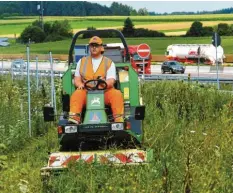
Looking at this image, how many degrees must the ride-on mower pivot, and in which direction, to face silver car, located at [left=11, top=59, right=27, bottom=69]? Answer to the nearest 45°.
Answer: approximately 180°

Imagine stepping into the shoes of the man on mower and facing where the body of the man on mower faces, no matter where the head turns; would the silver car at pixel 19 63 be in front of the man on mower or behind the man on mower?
behind

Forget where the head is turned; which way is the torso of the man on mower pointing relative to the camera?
toward the camera
